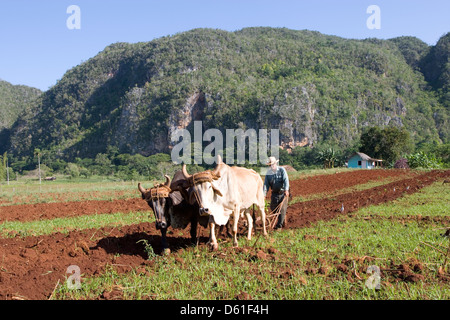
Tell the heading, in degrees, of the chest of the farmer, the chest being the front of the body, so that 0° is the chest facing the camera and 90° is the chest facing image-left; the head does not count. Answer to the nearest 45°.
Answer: approximately 45°

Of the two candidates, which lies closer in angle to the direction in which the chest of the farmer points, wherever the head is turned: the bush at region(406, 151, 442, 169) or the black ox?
the black ox

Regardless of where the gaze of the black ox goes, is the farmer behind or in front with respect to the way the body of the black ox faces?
behind

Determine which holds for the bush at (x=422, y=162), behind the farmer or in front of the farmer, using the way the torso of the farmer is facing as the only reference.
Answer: behind

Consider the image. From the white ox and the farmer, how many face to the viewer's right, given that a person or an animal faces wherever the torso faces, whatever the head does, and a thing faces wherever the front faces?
0

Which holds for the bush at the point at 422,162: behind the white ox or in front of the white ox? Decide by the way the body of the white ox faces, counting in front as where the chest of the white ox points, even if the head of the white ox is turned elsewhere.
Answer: behind

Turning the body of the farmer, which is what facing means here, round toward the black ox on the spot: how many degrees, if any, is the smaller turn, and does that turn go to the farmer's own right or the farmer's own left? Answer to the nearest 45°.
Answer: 0° — they already face it

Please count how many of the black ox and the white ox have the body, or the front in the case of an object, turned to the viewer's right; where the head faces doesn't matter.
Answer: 0

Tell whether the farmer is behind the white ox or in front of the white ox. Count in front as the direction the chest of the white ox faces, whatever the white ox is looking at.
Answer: behind

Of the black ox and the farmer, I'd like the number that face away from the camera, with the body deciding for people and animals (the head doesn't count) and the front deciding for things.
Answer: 0

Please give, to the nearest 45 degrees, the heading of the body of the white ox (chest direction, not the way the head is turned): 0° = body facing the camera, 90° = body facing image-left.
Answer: approximately 45°

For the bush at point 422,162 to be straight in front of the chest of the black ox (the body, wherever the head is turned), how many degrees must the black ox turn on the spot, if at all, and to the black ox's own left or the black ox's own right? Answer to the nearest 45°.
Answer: approximately 180°
